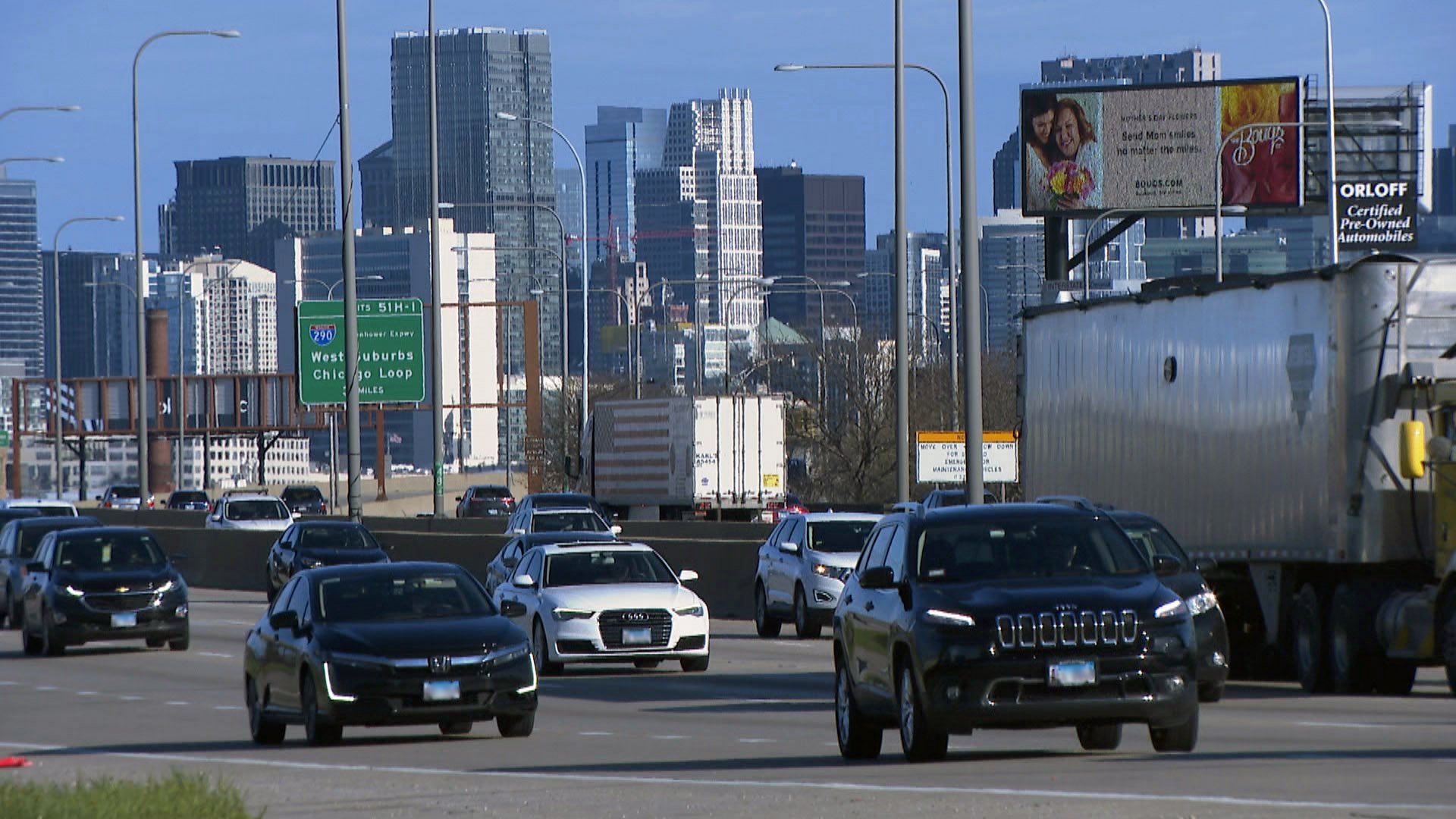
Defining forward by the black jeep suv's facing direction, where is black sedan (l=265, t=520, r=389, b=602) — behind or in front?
behind

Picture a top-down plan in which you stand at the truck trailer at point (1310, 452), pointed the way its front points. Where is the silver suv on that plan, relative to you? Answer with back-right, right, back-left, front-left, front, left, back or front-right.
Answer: back

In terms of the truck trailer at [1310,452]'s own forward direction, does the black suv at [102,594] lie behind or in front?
behind

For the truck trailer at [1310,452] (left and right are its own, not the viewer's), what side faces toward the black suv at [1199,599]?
right

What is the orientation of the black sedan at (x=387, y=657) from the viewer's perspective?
toward the camera

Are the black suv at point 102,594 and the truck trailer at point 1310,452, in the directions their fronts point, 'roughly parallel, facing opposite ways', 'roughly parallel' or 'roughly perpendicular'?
roughly parallel

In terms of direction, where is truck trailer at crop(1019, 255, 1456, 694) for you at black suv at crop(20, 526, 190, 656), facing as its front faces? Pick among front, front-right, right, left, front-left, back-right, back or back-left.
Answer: front-left

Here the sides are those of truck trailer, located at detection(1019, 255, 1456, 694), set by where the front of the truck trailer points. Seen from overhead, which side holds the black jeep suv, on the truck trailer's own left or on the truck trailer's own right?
on the truck trailer's own right

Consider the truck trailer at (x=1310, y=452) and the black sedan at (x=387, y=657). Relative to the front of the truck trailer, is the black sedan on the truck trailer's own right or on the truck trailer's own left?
on the truck trailer's own right

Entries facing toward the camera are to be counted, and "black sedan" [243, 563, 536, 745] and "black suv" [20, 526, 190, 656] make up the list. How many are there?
2

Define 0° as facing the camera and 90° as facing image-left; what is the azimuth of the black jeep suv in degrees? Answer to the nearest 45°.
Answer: approximately 0°

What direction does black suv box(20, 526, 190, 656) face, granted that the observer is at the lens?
facing the viewer

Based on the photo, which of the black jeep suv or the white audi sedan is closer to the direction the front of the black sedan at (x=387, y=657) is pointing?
the black jeep suv

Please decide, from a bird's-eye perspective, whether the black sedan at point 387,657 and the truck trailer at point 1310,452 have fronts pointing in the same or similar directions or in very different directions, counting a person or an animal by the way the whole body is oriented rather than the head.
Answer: same or similar directions

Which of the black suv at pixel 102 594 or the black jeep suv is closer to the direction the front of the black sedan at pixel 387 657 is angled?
the black jeep suv
